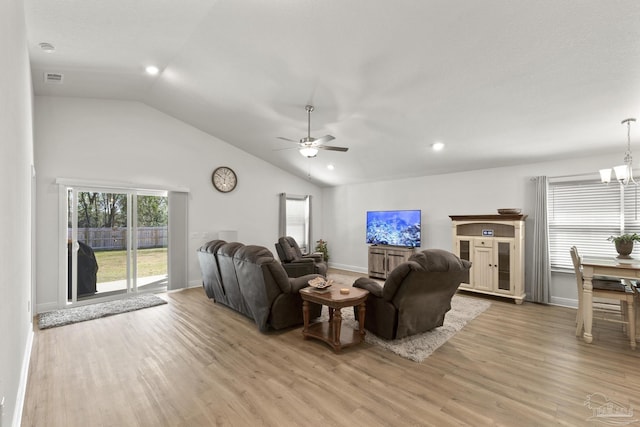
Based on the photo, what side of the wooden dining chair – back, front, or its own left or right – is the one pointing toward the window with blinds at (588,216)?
left

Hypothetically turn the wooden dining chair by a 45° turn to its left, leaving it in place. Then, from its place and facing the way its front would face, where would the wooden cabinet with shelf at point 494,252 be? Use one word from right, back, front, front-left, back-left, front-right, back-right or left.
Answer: left

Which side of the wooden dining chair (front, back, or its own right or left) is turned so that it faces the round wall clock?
back

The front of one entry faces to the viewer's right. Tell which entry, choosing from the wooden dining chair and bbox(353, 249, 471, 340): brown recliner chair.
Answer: the wooden dining chair

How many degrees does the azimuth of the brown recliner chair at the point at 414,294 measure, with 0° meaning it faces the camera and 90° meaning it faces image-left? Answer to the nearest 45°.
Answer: approximately 135°

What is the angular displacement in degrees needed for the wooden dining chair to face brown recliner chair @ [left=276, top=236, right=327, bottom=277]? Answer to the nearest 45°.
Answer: approximately 180°

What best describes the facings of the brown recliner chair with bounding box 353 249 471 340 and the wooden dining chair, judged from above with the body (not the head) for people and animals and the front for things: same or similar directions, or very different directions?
very different directions

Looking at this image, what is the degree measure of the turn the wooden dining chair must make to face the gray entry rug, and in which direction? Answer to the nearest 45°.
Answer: approximately 135° to its right

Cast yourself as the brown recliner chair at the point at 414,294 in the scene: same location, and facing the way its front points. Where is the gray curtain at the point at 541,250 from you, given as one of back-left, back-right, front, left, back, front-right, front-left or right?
right

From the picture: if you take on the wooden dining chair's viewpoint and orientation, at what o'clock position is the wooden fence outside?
The wooden fence outside is roughly at 5 o'clock from the wooden dining chair.

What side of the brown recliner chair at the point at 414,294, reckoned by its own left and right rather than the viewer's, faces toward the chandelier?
right

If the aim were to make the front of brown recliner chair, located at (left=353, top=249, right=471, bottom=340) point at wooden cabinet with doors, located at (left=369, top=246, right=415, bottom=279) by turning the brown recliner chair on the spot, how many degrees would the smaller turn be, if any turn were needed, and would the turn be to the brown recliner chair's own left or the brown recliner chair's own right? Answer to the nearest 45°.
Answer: approximately 45° to the brown recliner chair's own right

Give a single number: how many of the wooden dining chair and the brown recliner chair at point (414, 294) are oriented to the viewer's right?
1

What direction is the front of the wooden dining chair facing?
to the viewer's right

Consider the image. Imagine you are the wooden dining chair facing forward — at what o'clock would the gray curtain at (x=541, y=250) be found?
The gray curtain is roughly at 8 o'clock from the wooden dining chair.
